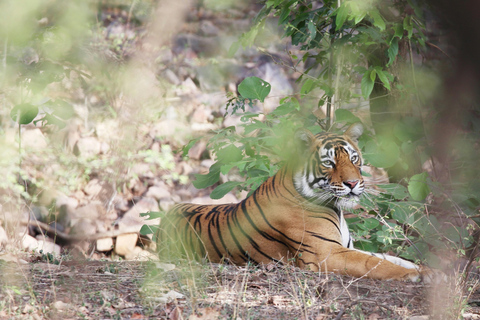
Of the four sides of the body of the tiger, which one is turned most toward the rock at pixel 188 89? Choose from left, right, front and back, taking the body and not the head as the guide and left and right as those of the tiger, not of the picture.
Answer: left

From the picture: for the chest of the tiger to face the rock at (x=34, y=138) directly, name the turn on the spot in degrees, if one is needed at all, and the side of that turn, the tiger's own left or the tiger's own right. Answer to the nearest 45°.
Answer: approximately 135° to the tiger's own left

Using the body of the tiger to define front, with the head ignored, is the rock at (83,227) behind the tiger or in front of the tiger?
behind

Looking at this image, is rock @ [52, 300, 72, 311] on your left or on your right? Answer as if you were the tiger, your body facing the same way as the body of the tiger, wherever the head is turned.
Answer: on your right

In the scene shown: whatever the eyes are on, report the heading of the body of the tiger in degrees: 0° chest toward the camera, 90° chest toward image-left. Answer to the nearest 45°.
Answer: approximately 270°

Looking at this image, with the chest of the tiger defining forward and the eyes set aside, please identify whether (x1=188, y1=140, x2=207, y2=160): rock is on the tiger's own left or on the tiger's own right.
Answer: on the tiger's own left

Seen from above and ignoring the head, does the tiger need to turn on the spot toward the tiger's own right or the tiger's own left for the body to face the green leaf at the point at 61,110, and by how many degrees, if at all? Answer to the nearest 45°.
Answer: approximately 135° to the tiger's own right
